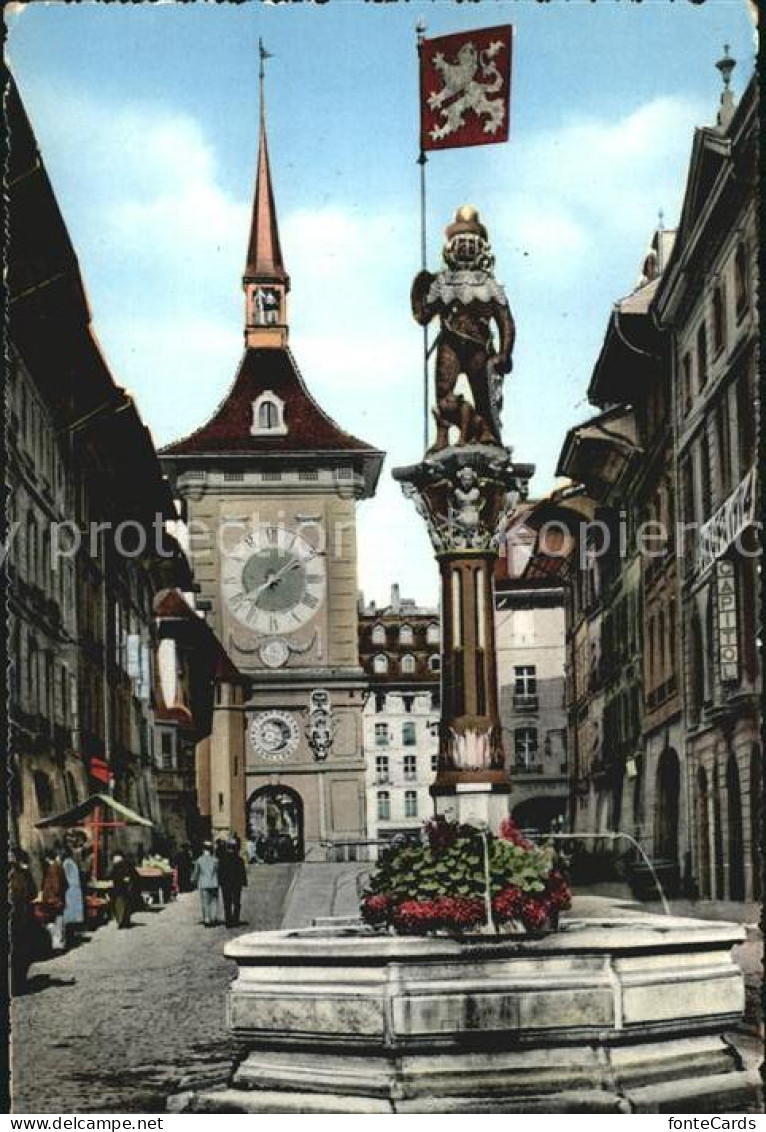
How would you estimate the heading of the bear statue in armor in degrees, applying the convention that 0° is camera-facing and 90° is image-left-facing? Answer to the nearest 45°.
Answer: approximately 0°

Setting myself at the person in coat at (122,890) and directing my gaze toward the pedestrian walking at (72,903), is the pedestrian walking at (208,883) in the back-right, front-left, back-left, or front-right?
back-left
